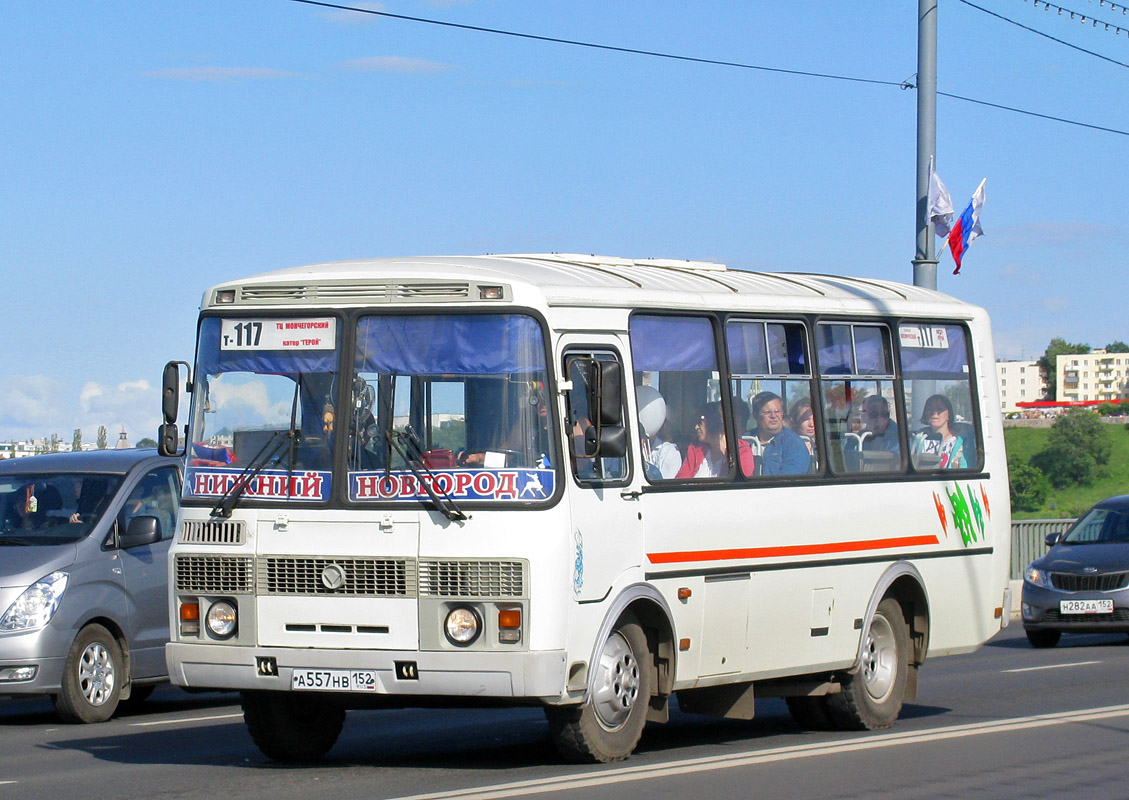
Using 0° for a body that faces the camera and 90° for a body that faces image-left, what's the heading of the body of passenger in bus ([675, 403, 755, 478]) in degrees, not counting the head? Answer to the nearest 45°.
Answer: approximately 45°

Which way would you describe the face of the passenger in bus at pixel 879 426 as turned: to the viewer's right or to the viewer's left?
to the viewer's left

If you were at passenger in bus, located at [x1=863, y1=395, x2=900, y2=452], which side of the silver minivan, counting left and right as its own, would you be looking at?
left

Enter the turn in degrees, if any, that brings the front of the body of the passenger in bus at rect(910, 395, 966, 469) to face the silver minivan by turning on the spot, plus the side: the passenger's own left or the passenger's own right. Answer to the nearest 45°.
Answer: approximately 45° to the passenger's own right

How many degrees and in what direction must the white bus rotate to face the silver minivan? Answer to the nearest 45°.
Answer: approximately 90° to its right

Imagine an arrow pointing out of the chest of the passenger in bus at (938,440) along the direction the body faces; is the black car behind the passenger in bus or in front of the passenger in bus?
behind
